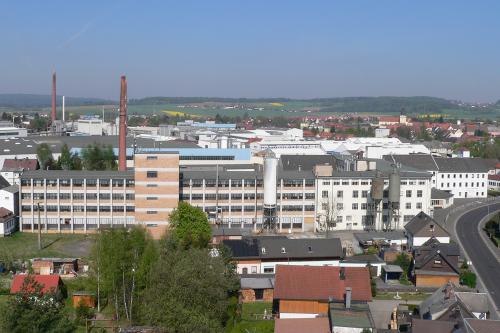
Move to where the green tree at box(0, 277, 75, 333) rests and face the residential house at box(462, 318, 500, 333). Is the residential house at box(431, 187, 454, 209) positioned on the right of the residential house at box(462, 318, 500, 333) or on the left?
left

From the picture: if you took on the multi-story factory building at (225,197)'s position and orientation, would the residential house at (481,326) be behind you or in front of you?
in front

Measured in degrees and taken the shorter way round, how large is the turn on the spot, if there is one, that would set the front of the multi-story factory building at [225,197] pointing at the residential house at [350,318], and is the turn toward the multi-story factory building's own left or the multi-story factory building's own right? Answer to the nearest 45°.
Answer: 0° — it already faces it

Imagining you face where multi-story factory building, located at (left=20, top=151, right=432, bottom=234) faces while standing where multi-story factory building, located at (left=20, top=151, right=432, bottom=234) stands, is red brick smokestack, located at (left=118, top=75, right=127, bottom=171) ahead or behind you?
behind

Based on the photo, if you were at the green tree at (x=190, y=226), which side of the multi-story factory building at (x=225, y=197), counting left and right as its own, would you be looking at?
front

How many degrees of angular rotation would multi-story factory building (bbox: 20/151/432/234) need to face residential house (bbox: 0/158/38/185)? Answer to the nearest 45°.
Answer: approximately 135° to its right

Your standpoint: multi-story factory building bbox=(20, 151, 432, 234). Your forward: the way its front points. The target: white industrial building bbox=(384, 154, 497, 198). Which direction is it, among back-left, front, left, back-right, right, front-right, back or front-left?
back-left

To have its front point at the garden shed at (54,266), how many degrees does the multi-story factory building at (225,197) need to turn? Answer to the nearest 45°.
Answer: approximately 45° to its right

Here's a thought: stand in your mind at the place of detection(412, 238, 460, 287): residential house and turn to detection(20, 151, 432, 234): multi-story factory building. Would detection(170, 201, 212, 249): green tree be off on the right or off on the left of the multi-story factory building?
left

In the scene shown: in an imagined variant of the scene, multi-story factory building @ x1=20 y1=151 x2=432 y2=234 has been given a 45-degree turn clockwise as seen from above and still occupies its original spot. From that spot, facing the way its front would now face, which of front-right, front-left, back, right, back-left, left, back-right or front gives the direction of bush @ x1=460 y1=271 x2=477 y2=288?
left

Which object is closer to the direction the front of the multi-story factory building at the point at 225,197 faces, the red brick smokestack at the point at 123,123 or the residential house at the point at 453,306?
the residential house

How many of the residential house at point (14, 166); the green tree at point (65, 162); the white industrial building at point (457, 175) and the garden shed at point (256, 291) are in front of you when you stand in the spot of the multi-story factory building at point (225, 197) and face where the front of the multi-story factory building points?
1

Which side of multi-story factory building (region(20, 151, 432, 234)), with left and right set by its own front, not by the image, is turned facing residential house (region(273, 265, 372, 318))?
front

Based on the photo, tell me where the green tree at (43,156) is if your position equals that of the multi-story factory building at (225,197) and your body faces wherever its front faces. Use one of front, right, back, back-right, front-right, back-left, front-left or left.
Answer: back-right

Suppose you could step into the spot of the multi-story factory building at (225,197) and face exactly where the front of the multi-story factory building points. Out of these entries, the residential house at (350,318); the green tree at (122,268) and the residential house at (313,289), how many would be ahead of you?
3

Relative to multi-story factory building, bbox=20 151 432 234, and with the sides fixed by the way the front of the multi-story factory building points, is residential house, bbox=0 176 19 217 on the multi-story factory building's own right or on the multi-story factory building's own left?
on the multi-story factory building's own right

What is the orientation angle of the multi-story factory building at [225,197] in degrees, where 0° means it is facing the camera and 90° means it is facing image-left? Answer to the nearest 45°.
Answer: approximately 0°
